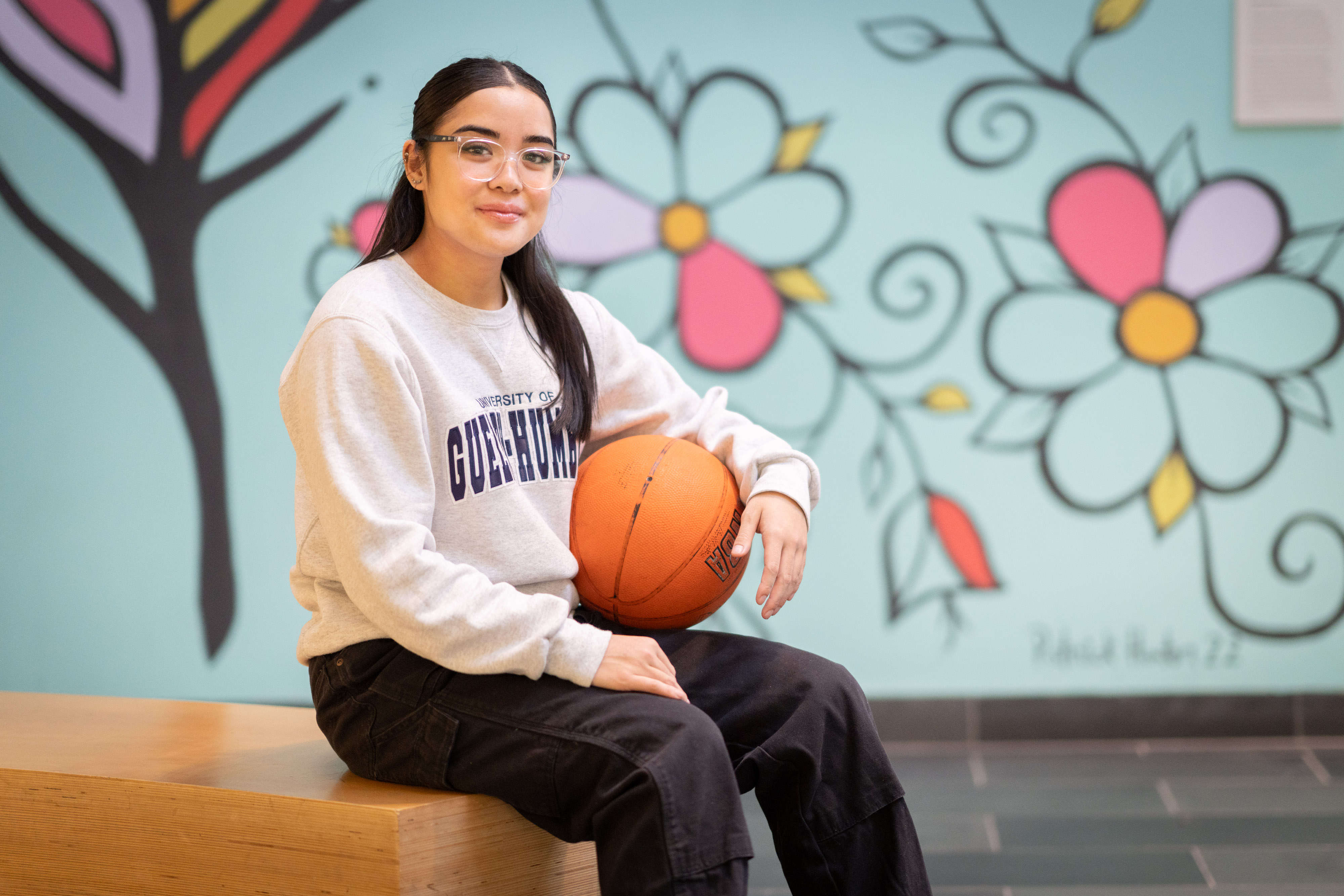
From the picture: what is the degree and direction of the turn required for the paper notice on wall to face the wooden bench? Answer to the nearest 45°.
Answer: approximately 45° to its right

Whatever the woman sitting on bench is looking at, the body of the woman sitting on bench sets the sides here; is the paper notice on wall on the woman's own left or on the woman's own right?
on the woman's own left

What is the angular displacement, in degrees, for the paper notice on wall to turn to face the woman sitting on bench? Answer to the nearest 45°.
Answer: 0° — it already faces them

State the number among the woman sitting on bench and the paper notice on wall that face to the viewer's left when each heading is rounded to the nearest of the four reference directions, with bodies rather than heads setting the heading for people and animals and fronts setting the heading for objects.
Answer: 0

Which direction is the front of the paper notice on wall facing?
toward the camera
